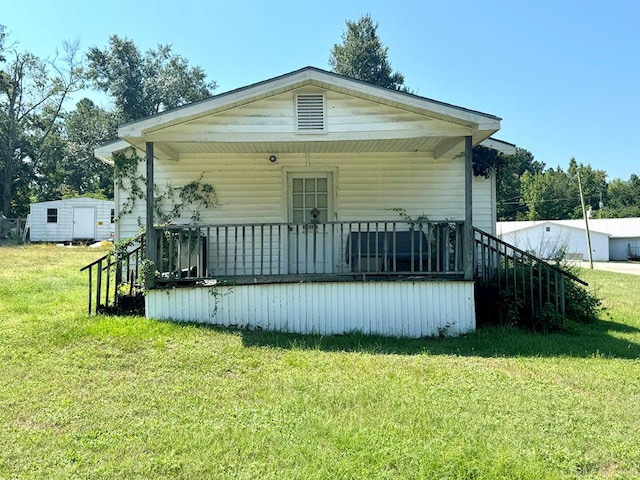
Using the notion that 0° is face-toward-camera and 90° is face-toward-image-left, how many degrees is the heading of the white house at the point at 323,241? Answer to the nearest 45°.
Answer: approximately 0°

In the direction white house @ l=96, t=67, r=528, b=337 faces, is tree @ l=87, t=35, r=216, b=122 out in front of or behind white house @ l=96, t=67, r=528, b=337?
behind

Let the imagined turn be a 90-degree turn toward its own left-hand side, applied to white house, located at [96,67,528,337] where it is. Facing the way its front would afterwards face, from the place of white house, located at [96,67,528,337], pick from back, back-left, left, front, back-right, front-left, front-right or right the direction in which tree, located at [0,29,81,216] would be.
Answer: back-left

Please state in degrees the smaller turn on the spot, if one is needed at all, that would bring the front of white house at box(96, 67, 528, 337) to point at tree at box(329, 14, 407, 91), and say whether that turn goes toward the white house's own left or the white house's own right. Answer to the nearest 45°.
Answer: approximately 180°

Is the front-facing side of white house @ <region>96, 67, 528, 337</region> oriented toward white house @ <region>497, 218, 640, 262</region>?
no

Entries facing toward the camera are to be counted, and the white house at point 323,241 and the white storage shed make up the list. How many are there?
2

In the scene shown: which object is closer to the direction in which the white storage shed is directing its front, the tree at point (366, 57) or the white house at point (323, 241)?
the white house

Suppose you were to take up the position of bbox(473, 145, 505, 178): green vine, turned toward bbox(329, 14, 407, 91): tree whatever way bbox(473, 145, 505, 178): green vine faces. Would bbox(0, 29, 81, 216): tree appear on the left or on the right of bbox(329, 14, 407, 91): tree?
left

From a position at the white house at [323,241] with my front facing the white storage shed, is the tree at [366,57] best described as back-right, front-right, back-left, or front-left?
front-right

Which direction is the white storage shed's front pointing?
toward the camera
